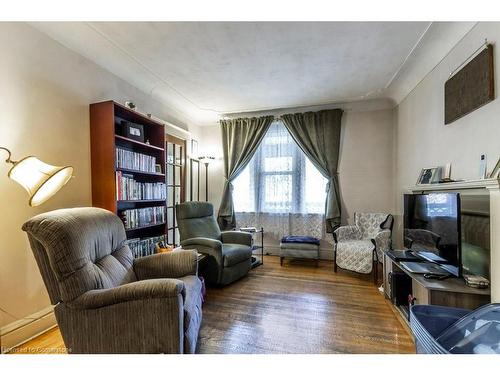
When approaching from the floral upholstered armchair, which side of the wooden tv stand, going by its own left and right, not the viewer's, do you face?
right

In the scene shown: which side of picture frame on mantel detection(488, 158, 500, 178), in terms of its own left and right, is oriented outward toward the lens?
left

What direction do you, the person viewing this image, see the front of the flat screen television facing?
facing the viewer and to the left of the viewer

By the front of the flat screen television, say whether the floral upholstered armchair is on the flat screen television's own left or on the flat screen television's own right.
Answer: on the flat screen television's own right

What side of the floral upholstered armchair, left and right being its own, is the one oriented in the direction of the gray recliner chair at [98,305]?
front

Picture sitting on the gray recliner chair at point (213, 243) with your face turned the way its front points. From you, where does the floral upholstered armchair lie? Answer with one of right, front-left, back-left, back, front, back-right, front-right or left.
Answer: front-left

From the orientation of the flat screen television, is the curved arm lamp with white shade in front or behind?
in front

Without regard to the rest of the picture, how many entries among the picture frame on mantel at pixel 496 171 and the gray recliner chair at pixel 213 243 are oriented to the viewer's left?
1

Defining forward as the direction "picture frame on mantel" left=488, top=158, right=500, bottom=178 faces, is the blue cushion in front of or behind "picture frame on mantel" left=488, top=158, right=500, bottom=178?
in front

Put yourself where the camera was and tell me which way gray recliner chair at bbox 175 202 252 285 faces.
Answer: facing the viewer and to the right of the viewer

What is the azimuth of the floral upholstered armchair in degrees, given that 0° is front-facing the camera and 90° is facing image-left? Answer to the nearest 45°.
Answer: approximately 45°

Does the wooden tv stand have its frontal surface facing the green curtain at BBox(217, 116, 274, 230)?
no

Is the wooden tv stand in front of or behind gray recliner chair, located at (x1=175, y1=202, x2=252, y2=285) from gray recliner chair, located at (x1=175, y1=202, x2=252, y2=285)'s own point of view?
in front

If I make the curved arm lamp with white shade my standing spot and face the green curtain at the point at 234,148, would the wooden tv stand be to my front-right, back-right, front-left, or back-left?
front-right

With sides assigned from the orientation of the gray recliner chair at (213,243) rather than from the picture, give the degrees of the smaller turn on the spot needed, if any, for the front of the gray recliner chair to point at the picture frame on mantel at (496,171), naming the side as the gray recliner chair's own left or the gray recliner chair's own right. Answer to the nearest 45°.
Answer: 0° — it already faces it
